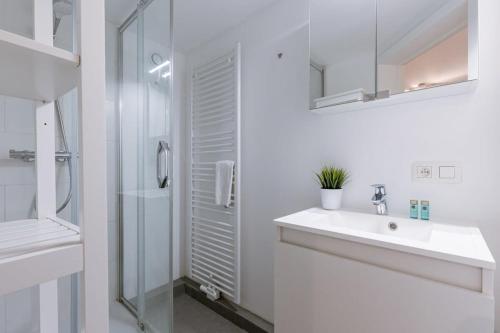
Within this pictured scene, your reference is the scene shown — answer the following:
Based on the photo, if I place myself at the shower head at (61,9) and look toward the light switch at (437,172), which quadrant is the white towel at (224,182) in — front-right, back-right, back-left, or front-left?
front-left

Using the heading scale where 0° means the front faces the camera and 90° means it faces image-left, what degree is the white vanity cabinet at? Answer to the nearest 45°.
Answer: approximately 45°

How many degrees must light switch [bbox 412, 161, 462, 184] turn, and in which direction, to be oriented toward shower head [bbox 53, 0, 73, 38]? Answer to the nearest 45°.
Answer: approximately 45° to its right

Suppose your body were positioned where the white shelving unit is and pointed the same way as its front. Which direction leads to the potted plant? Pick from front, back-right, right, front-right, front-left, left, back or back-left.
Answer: front-left

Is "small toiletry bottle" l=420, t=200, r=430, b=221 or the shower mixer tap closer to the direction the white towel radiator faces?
the shower mixer tap

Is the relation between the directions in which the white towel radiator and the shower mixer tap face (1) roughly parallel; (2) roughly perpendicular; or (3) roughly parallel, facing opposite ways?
roughly perpendicular

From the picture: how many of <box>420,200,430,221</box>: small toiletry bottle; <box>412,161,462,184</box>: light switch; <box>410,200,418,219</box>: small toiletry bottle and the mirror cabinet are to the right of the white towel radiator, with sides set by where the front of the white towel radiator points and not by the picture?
0

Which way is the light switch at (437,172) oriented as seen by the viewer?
toward the camera

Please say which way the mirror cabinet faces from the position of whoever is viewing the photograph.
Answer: facing the viewer and to the left of the viewer

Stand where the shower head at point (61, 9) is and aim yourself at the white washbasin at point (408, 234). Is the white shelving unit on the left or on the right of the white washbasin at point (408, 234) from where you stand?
right

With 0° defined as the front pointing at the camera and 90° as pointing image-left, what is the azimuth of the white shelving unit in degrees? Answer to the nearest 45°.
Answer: approximately 315°

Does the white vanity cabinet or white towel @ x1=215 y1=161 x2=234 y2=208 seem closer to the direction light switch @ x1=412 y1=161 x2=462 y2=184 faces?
the white vanity cabinet

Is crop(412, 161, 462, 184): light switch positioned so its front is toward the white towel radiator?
no

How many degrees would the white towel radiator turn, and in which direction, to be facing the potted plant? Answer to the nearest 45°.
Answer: approximately 90° to its left

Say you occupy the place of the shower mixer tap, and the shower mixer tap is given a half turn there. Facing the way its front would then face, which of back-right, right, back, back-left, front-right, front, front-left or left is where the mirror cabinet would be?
back-right
